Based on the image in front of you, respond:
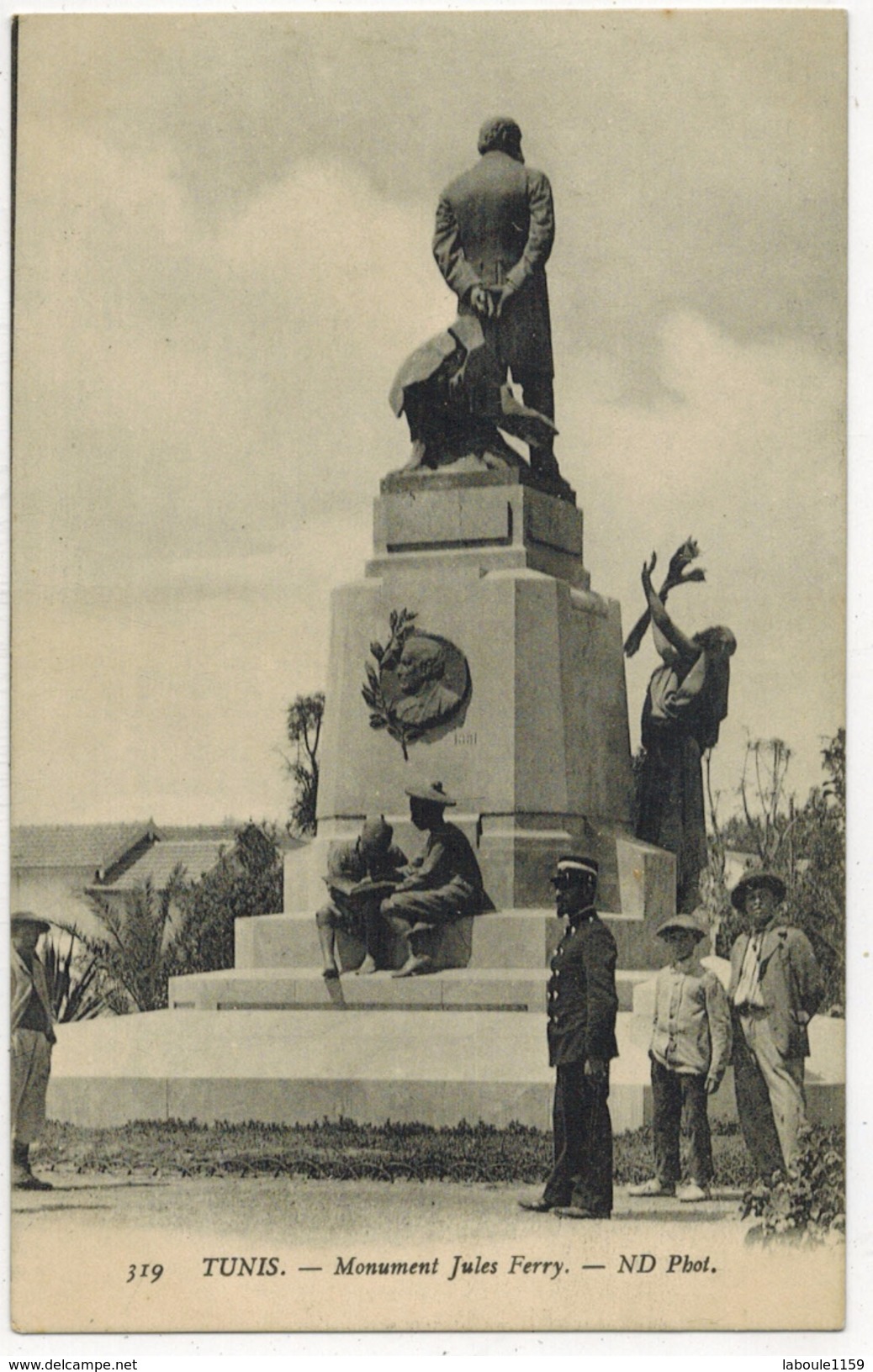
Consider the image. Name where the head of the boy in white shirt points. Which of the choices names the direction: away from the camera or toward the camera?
toward the camera

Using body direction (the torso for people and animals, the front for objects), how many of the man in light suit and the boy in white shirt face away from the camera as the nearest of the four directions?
0

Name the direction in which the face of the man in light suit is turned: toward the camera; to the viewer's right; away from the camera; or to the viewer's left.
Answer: toward the camera

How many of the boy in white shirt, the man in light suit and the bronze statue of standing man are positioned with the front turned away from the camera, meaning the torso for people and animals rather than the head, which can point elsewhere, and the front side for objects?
1

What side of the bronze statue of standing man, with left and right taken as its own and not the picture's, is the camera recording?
back

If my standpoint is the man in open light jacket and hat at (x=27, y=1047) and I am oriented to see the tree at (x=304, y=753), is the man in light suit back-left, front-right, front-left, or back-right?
front-right

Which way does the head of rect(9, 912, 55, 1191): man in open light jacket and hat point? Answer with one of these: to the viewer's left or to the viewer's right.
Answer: to the viewer's right

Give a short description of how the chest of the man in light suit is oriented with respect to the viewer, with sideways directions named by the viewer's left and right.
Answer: facing the viewer and to the left of the viewer

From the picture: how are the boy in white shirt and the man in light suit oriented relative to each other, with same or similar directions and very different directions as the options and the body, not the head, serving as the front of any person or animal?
same or similar directions
